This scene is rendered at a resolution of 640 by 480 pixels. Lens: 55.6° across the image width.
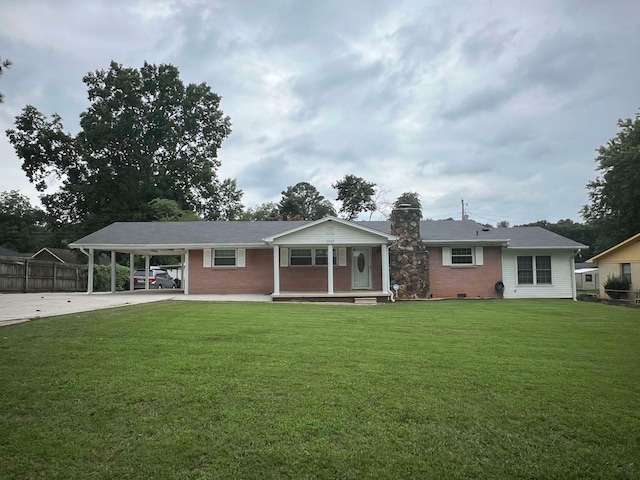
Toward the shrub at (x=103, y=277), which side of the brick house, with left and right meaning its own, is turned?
right

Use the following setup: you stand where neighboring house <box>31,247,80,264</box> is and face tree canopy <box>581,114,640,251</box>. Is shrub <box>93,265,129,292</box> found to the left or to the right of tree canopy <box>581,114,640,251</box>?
right

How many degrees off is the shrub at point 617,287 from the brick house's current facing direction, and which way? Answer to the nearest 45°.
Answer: approximately 90° to its left

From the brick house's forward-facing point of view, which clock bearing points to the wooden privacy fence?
The wooden privacy fence is roughly at 3 o'clock from the brick house.

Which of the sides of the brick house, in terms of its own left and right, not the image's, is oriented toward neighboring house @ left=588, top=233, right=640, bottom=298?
left

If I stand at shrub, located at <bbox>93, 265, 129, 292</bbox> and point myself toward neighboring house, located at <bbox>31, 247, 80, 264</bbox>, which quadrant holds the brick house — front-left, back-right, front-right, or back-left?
back-right

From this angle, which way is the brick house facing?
toward the camera

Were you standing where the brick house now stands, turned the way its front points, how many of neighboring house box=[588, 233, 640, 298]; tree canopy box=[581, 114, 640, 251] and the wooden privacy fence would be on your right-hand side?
1

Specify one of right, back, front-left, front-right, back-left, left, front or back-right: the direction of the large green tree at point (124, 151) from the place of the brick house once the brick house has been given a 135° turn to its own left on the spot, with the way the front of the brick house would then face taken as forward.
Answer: left

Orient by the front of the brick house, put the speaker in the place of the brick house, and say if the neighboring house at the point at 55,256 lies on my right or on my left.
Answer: on my right

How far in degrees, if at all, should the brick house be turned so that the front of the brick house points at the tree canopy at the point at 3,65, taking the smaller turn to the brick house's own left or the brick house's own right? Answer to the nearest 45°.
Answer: approximately 45° to the brick house's own right

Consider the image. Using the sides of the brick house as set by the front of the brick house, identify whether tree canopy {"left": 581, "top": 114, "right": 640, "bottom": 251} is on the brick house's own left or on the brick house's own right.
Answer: on the brick house's own left
